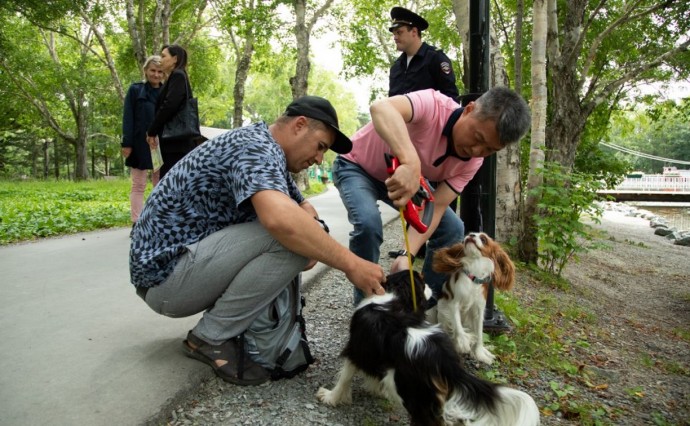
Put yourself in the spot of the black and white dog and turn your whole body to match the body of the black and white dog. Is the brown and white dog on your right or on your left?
on your right

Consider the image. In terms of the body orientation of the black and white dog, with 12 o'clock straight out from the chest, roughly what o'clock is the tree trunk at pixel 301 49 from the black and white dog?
The tree trunk is roughly at 1 o'clock from the black and white dog.

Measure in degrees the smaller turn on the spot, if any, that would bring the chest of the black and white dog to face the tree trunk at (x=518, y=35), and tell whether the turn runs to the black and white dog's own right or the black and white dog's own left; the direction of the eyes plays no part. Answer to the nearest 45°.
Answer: approximately 45° to the black and white dog's own right

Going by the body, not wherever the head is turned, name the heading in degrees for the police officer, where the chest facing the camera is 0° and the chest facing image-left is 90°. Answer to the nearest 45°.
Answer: approximately 45°

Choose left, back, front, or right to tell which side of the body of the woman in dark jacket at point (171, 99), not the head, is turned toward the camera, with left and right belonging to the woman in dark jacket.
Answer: left

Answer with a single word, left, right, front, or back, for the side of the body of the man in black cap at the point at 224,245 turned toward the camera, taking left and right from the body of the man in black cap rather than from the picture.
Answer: right
